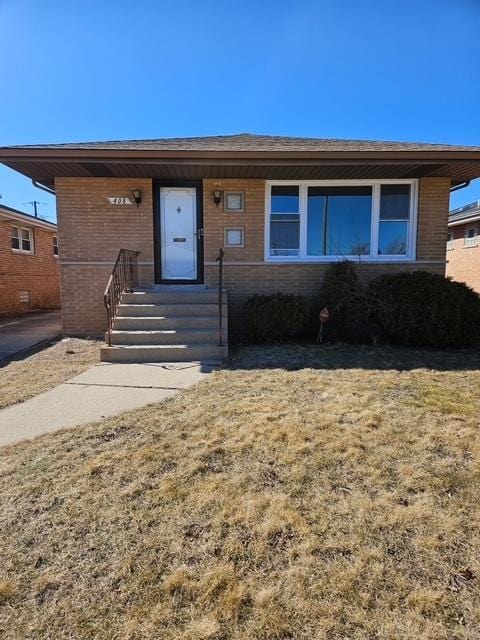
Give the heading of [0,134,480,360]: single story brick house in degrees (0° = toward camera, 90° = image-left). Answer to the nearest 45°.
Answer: approximately 0°

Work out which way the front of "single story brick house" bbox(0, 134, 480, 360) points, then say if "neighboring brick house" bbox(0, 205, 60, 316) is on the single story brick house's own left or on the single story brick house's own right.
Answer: on the single story brick house's own right

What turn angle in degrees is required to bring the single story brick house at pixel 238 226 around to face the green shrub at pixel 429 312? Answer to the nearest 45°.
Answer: approximately 45° to its left

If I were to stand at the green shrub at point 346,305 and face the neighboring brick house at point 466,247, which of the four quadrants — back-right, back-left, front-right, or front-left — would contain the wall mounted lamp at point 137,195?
back-left
